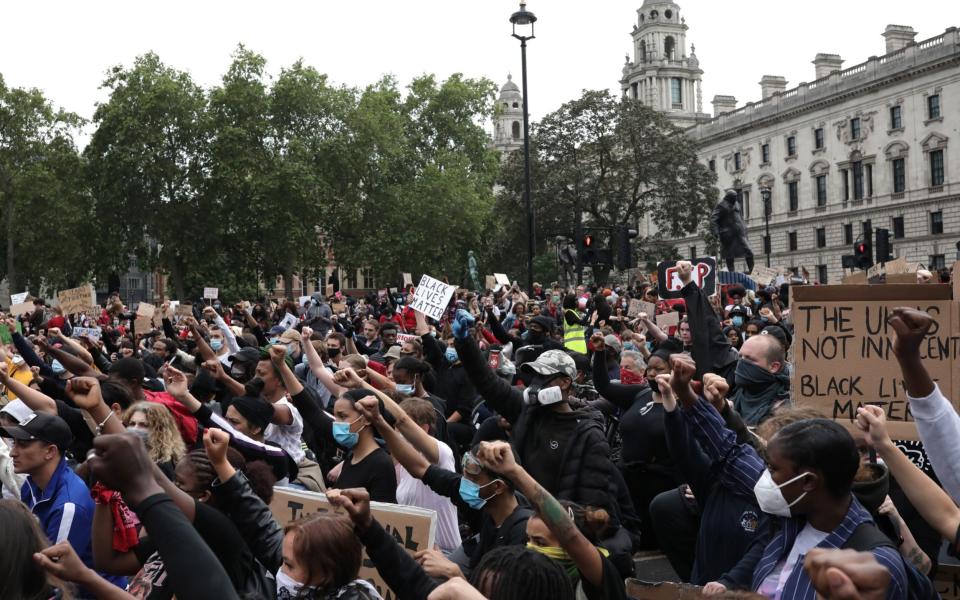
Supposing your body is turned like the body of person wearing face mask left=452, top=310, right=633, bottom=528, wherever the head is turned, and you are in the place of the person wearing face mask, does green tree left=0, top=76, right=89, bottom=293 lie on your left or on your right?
on your right

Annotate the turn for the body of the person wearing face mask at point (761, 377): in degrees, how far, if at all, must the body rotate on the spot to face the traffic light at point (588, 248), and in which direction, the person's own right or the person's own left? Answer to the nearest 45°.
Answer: approximately 135° to the person's own right

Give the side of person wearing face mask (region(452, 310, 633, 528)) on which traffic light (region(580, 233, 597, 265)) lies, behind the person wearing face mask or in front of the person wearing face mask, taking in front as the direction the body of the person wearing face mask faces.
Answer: behind

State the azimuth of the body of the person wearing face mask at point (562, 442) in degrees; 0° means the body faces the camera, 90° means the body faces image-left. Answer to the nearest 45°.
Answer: approximately 45°

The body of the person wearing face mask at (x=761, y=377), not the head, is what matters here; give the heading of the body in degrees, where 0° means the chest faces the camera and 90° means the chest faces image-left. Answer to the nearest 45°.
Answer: approximately 45°
